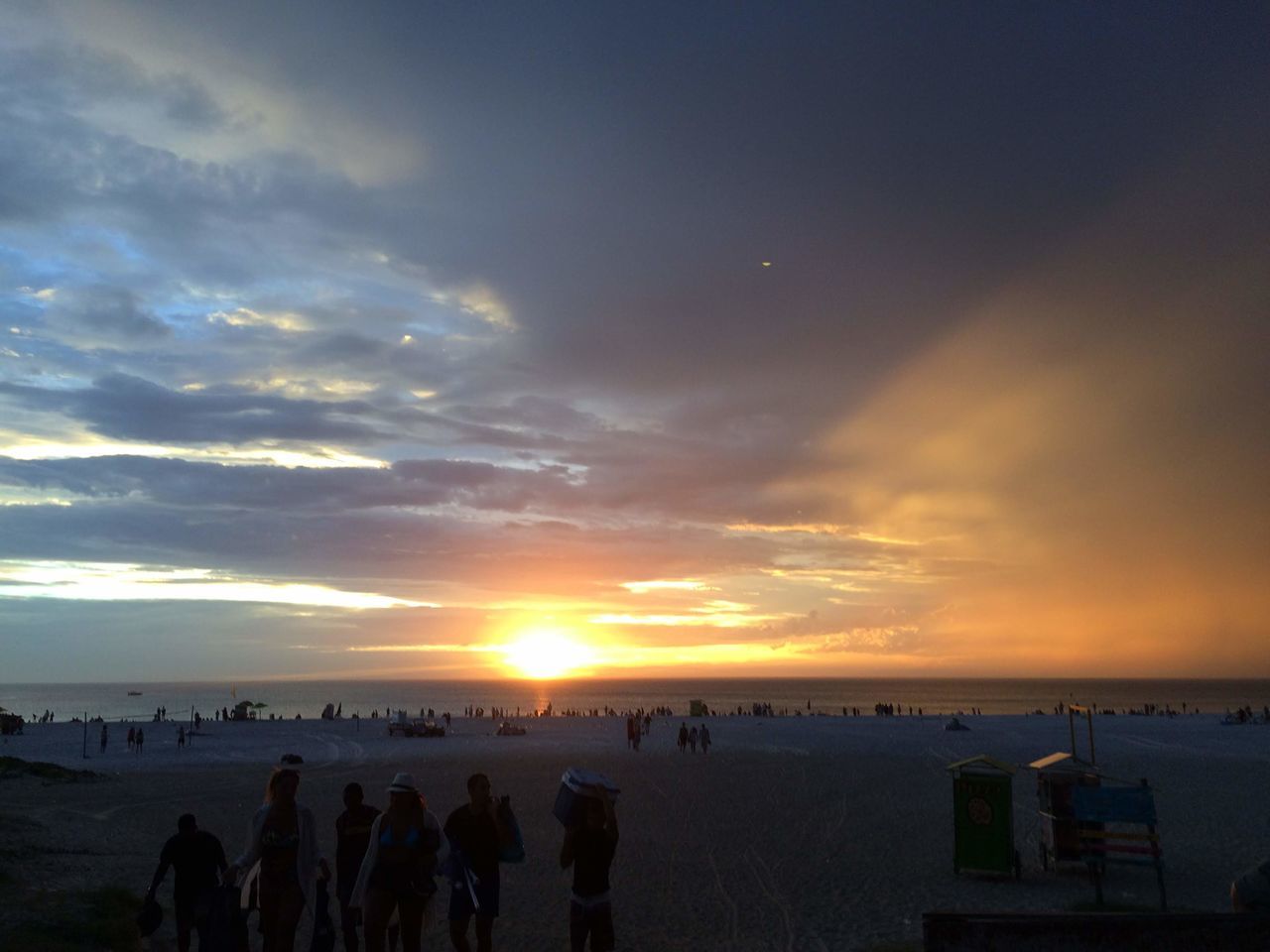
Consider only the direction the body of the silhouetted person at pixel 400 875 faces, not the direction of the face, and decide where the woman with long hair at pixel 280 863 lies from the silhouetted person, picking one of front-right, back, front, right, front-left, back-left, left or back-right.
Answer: right

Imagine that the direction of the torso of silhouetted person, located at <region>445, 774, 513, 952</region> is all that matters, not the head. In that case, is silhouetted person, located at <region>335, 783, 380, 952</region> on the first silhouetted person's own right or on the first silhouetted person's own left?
on the first silhouetted person's own right

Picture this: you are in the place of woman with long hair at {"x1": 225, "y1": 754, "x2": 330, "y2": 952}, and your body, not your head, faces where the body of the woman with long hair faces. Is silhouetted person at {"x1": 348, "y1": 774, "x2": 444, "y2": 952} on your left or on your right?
on your left

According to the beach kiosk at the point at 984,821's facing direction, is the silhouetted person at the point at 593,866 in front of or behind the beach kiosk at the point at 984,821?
in front

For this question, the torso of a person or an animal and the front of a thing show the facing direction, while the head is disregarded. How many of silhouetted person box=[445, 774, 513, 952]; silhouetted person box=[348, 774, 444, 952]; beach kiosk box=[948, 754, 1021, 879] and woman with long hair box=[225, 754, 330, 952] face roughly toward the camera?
4

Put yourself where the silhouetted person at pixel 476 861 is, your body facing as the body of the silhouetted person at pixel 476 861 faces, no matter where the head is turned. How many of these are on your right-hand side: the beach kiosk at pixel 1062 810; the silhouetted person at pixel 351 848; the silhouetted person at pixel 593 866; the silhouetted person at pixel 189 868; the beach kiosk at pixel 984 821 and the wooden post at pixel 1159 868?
2

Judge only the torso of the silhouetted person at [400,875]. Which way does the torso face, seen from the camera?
toward the camera

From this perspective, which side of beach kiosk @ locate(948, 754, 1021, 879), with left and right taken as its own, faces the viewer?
front

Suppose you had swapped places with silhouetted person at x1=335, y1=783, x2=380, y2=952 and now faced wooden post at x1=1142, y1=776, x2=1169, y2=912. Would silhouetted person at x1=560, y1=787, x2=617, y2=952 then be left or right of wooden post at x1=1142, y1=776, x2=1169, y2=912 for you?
right

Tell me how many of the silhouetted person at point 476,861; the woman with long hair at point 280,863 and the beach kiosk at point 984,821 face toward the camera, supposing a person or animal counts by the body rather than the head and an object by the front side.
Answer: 3
